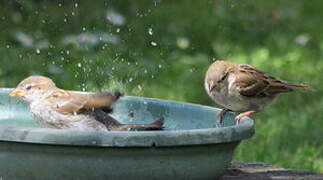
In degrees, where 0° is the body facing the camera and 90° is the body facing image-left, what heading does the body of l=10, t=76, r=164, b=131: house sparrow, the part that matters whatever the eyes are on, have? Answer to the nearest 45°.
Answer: approximately 90°

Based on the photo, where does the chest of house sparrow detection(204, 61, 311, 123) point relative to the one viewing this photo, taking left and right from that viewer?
facing the viewer and to the left of the viewer

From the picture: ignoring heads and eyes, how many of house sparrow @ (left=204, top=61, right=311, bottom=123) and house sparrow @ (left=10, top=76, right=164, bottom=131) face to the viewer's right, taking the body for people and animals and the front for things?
0
